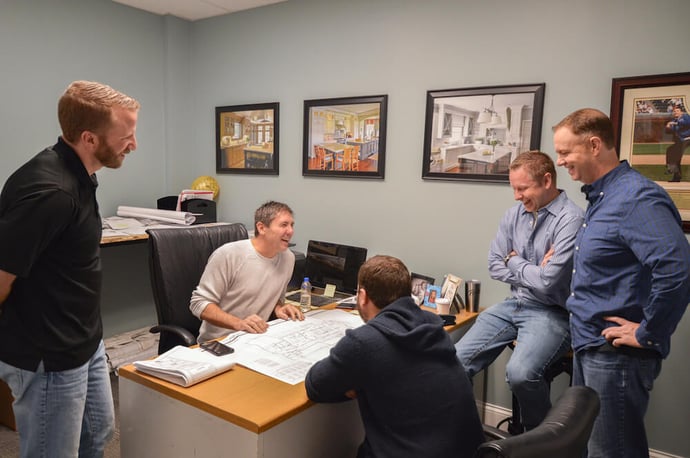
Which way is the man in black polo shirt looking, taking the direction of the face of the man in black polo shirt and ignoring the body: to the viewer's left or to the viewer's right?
to the viewer's right

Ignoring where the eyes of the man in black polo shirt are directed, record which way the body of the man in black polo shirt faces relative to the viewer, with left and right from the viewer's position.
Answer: facing to the right of the viewer

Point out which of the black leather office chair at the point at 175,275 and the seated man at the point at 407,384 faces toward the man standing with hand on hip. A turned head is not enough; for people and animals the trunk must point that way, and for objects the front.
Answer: the black leather office chair

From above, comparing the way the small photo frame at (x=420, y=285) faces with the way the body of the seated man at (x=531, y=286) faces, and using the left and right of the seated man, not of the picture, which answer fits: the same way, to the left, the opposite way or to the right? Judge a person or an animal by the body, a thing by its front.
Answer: the same way

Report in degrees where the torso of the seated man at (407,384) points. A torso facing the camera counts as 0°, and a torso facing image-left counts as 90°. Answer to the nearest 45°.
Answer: approximately 135°

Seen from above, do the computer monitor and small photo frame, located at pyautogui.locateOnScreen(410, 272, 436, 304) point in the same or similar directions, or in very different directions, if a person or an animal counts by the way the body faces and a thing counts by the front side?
same or similar directions

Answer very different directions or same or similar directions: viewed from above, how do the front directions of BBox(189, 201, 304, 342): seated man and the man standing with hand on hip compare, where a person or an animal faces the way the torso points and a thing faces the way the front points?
very different directions

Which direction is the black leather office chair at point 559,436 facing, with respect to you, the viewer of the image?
facing to the left of the viewer

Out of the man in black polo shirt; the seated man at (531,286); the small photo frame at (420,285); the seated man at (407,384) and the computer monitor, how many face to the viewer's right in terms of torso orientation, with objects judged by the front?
1

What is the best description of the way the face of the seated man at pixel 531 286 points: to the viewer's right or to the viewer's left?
to the viewer's left

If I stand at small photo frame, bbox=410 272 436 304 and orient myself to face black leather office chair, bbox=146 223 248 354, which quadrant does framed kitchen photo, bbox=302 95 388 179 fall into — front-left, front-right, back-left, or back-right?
front-right

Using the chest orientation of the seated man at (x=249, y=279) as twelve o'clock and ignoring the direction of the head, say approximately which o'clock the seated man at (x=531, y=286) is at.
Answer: the seated man at (x=531, y=286) is roughly at 11 o'clock from the seated man at (x=249, y=279).

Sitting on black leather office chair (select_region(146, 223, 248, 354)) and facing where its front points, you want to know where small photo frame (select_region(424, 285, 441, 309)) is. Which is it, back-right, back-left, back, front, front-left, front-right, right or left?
front-left

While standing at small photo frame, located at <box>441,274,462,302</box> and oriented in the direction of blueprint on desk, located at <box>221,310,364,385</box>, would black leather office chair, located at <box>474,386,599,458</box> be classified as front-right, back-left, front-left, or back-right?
front-left

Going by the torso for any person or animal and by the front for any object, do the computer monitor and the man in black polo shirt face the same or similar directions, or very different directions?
very different directions

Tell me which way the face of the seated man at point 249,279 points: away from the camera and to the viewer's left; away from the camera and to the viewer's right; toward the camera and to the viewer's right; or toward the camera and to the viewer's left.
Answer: toward the camera and to the viewer's right

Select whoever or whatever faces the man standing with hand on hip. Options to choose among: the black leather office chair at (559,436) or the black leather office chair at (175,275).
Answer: the black leather office chair at (175,275)

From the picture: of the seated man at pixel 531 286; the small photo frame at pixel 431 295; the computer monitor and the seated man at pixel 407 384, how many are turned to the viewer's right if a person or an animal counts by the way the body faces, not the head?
0

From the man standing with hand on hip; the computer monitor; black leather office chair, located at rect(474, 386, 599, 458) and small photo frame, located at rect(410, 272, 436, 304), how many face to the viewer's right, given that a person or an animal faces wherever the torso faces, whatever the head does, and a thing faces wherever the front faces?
0

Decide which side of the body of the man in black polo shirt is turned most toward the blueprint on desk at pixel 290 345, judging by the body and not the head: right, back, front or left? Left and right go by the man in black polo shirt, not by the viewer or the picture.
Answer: front

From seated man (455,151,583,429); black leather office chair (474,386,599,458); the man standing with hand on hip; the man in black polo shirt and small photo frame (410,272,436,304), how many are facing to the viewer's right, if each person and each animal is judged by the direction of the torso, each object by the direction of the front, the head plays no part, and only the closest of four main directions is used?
1
